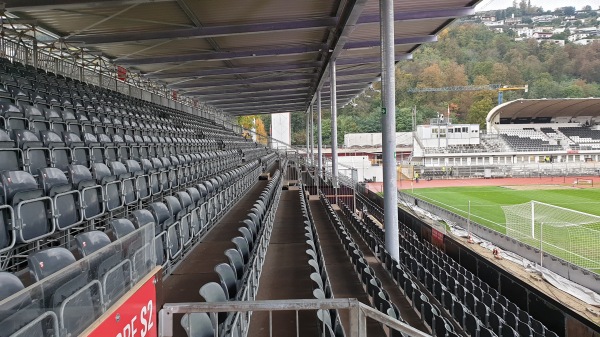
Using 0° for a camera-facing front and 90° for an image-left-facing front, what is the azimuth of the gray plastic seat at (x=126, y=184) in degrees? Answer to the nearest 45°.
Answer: approximately 315°

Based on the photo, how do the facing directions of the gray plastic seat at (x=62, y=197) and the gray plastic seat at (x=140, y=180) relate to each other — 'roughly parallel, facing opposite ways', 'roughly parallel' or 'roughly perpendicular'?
roughly parallel

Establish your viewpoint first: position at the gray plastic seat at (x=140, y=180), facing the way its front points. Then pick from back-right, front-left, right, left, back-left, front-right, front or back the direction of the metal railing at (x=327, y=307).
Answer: front-right

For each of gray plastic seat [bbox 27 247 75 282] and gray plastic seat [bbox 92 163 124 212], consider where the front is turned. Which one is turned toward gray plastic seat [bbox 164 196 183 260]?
gray plastic seat [bbox 92 163 124 212]

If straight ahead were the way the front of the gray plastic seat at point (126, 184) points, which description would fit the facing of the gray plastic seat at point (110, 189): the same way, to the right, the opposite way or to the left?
the same way

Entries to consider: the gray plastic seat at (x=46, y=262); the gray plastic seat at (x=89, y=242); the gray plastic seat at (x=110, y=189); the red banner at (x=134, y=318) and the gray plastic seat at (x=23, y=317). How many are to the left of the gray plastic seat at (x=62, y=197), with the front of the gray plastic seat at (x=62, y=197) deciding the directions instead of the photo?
1

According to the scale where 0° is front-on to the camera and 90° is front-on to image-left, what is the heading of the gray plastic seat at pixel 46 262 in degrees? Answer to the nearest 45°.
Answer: approximately 315°

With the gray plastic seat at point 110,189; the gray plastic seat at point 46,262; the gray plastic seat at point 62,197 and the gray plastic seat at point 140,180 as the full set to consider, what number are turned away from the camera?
0

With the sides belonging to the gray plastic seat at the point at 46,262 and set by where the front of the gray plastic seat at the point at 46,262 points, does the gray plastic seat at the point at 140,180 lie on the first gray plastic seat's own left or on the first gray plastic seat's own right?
on the first gray plastic seat's own left

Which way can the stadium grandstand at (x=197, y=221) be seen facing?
to the viewer's right

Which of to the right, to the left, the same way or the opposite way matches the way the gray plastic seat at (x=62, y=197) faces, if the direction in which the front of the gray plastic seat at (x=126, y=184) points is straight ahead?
the same way

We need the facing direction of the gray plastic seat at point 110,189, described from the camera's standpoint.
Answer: facing the viewer and to the right of the viewer

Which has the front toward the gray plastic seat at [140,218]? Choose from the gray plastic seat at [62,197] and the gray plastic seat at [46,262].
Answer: the gray plastic seat at [62,197]
